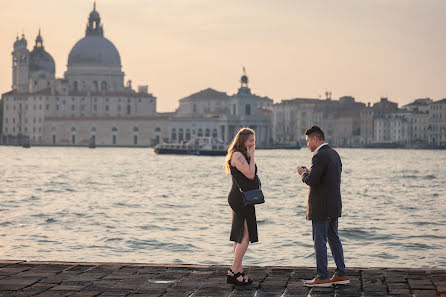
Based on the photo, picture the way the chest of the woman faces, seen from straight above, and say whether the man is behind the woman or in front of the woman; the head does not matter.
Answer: in front

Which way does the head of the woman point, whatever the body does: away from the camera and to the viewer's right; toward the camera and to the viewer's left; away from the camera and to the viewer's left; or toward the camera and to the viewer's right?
toward the camera and to the viewer's right

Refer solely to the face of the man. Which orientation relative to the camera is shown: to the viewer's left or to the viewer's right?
to the viewer's left

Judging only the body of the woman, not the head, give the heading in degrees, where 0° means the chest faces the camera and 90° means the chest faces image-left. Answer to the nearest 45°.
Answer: approximately 270°
